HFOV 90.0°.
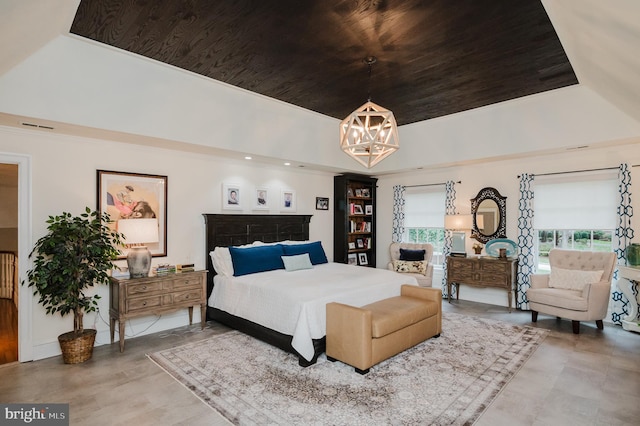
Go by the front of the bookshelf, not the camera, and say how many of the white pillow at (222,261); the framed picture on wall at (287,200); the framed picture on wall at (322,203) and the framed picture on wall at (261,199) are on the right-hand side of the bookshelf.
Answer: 4

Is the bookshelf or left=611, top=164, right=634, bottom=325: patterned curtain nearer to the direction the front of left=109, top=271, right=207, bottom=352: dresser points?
the patterned curtain

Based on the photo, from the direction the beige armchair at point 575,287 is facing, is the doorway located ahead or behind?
ahead

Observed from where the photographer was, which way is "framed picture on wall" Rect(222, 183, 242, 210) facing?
facing the viewer and to the right of the viewer

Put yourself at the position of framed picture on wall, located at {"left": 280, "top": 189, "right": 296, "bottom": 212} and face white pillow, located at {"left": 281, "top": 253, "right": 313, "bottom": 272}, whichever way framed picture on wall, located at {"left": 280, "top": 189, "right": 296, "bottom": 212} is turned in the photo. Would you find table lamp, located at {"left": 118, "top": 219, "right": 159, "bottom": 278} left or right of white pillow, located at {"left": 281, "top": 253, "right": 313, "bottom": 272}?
right

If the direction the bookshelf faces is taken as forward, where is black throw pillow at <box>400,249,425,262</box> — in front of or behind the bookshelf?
in front

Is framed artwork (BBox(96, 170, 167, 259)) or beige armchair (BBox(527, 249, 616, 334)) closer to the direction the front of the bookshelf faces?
the beige armchair

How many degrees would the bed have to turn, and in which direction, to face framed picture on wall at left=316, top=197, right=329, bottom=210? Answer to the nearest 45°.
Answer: approximately 135° to its left

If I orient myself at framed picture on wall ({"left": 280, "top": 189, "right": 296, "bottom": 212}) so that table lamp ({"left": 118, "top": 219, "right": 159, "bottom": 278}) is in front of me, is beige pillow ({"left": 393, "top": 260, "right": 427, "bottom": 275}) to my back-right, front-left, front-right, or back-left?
back-left

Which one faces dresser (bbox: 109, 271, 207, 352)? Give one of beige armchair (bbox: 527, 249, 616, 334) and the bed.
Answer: the beige armchair

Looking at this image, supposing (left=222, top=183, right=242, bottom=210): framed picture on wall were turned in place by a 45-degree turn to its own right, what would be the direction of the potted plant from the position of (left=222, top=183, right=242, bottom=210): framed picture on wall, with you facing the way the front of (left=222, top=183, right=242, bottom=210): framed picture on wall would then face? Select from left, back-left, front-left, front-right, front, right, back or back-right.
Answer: front-right

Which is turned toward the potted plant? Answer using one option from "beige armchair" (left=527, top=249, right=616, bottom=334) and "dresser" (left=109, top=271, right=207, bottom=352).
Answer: the beige armchair

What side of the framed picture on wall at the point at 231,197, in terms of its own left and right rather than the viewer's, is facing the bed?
front

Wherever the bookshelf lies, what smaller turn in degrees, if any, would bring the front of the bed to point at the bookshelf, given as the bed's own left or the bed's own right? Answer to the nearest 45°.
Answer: approximately 90° to the bed's own left

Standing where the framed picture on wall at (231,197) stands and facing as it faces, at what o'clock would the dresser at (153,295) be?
The dresser is roughly at 3 o'clock from the framed picture on wall.

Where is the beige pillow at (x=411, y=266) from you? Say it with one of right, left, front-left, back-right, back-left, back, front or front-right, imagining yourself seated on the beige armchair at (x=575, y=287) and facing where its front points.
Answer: front-right

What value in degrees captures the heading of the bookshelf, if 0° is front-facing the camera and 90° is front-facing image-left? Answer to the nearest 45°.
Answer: approximately 315°
